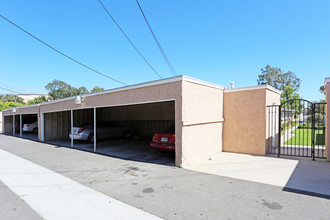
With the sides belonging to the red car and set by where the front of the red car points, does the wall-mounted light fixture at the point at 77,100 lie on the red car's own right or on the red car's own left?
on the red car's own left

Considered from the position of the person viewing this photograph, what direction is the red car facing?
facing away from the viewer and to the right of the viewer

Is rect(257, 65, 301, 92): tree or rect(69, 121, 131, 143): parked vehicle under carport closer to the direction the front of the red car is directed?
the tree

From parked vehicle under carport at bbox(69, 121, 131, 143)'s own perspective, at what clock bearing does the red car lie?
The red car is roughly at 4 o'clock from the parked vehicle under carport.

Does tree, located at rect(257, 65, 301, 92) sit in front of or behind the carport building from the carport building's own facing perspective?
behind

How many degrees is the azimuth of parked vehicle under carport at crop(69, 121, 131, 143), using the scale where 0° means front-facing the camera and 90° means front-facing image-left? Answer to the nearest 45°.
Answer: approximately 225°

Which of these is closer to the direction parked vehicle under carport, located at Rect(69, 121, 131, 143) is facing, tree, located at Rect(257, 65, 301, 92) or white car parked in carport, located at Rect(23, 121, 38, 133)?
the tree

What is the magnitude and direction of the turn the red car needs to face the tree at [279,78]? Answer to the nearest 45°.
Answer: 0° — it already faces it

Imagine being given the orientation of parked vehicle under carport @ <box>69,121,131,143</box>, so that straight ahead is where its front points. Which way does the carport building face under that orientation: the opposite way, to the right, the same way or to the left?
the opposite way

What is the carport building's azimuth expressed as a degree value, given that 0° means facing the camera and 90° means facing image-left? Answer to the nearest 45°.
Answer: approximately 45°
